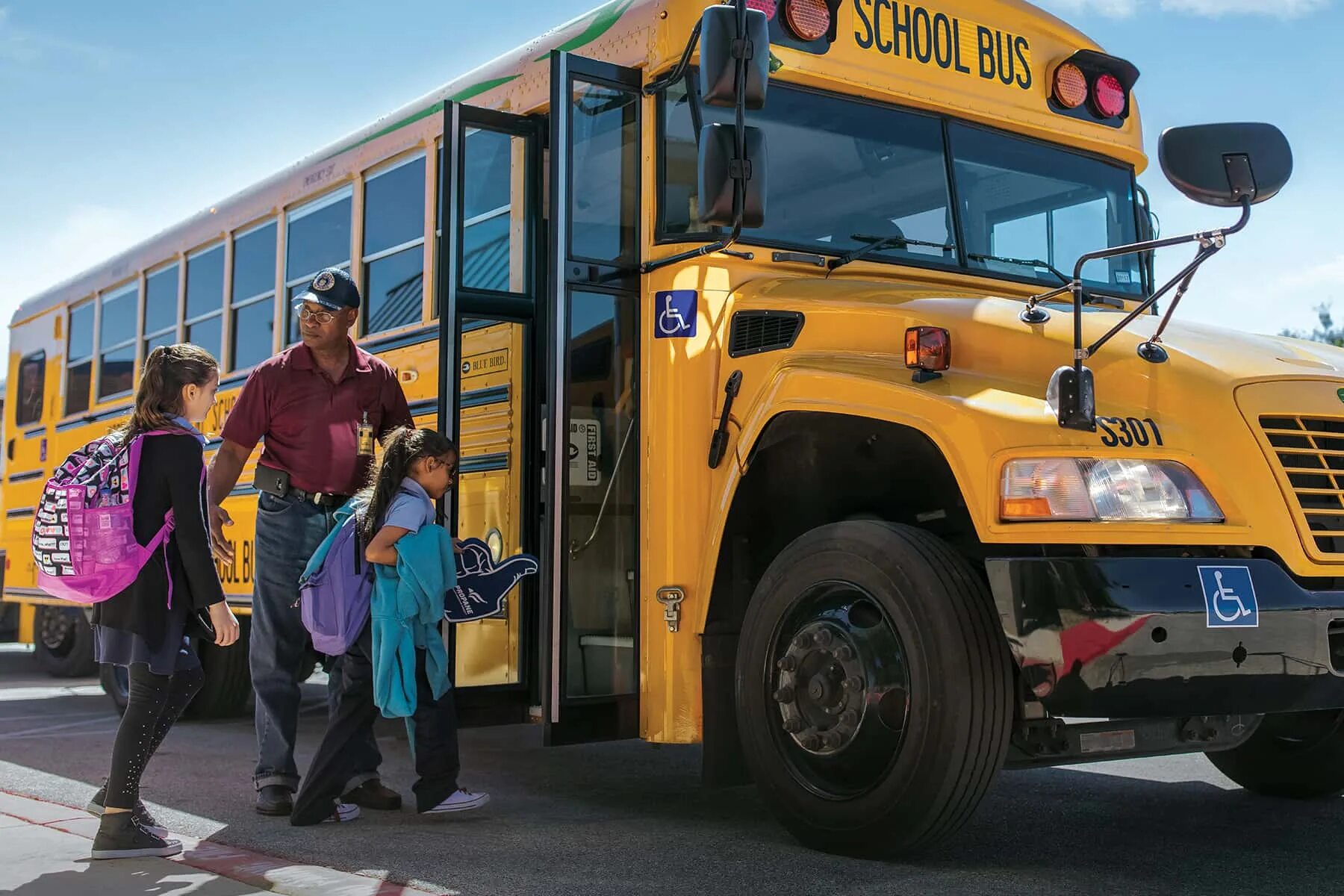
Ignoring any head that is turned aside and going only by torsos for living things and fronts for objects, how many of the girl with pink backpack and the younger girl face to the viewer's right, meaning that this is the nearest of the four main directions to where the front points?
2

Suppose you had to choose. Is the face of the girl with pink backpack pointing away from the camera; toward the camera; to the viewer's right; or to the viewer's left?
to the viewer's right

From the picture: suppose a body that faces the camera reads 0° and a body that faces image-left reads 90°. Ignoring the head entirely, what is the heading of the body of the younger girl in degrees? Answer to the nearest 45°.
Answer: approximately 270°

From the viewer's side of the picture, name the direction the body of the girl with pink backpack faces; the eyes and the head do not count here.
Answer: to the viewer's right

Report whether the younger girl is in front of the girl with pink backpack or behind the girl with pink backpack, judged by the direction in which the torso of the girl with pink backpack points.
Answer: in front

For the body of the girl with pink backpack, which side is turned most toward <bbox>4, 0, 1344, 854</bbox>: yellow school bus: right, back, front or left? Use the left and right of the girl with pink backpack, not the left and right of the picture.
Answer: front

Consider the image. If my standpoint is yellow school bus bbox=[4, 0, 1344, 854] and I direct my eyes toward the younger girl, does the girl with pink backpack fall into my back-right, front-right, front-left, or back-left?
front-right

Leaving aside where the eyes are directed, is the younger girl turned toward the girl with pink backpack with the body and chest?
no

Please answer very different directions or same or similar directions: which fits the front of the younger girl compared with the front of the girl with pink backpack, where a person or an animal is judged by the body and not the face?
same or similar directions

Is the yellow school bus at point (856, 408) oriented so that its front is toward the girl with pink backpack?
no

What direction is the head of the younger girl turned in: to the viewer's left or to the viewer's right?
to the viewer's right

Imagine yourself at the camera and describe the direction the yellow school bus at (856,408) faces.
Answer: facing the viewer and to the right of the viewer
